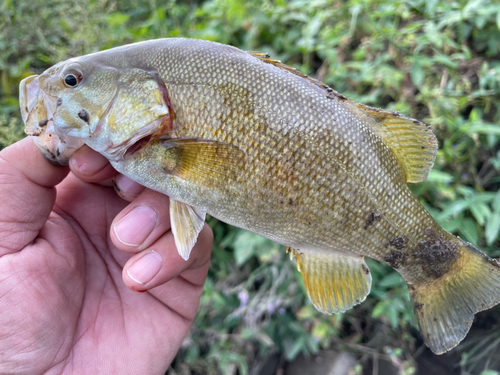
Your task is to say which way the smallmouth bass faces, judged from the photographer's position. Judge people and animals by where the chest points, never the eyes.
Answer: facing to the left of the viewer

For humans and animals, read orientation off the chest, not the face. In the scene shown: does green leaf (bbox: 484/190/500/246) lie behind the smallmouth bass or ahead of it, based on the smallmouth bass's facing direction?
behind

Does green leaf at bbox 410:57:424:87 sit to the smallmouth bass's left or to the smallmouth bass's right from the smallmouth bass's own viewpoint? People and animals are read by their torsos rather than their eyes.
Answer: on its right

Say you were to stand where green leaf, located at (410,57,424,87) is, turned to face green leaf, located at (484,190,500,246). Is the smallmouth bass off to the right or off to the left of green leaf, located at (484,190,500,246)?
right
